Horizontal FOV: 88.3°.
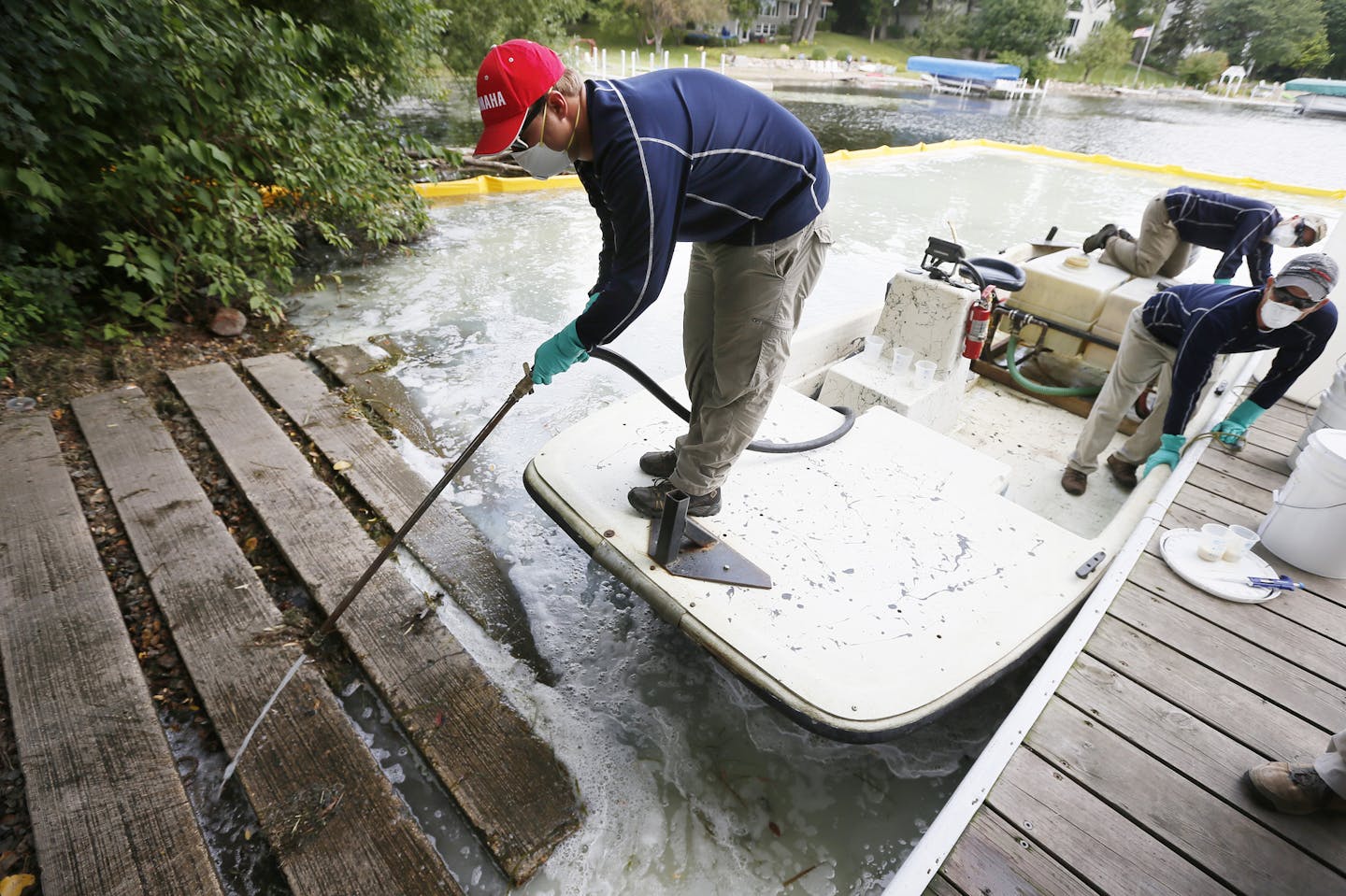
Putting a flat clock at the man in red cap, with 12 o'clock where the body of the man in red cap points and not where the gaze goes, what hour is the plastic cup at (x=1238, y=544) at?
The plastic cup is roughly at 6 o'clock from the man in red cap.

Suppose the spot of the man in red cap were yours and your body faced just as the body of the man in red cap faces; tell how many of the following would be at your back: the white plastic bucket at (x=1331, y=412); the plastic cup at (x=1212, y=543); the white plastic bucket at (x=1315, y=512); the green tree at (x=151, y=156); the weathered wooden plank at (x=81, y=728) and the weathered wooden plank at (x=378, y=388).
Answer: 3

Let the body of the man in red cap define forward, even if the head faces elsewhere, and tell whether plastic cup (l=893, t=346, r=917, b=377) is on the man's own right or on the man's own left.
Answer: on the man's own right

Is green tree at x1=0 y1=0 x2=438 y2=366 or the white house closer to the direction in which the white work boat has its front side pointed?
the green tree

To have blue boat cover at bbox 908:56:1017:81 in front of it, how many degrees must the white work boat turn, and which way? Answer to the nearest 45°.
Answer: approximately 135° to its right

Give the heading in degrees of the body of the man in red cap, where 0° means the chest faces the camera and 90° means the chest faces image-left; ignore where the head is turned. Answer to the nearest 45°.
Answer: approximately 90°

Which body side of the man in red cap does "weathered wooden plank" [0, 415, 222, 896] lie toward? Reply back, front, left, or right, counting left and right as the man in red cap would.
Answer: front

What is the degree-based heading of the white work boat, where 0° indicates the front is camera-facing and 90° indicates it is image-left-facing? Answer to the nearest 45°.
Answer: approximately 45°

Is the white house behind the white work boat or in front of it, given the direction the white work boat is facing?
behind

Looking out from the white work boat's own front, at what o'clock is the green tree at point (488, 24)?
The green tree is roughly at 3 o'clock from the white work boat.

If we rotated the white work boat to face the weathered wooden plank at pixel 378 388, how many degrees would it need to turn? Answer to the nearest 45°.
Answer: approximately 45° to its right

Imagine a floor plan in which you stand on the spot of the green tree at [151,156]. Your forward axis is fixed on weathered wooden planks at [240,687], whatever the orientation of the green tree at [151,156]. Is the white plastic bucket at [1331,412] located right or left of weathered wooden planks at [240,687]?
left
